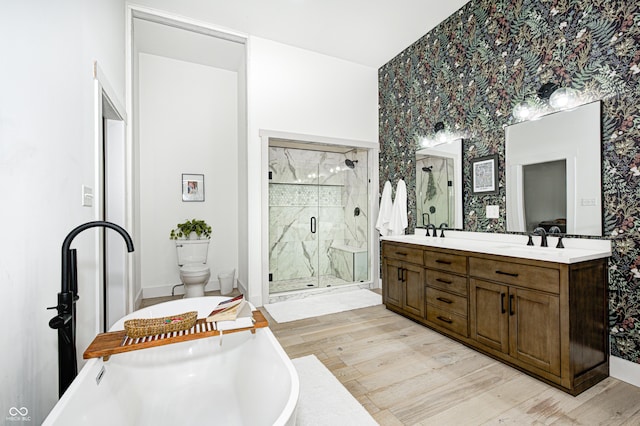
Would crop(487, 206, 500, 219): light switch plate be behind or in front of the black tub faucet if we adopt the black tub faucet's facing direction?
in front

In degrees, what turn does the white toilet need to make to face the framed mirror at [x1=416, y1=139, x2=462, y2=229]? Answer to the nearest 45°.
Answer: approximately 45° to its left

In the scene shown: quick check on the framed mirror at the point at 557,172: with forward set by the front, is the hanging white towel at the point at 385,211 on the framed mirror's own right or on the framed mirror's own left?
on the framed mirror's own right

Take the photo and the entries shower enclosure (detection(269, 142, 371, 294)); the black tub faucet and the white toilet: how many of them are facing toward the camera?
2

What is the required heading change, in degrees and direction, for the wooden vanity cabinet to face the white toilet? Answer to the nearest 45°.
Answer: approximately 45° to its right

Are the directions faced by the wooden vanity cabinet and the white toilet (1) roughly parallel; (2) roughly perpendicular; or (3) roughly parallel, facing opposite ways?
roughly perpendicular

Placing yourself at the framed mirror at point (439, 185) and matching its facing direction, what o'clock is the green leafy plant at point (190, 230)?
The green leafy plant is roughly at 1 o'clock from the framed mirror.

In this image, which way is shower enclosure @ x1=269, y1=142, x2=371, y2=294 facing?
toward the camera

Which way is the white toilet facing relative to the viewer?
toward the camera

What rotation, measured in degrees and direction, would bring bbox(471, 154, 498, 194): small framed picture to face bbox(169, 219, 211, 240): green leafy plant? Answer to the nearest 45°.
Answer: approximately 45° to its right

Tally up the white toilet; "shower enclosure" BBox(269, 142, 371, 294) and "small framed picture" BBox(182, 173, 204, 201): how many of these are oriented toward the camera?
3

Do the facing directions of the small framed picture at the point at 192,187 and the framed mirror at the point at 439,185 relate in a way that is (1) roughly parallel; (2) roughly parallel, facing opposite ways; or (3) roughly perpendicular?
roughly perpendicular

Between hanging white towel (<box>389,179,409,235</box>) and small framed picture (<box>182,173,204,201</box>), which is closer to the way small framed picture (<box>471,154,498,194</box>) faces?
the small framed picture

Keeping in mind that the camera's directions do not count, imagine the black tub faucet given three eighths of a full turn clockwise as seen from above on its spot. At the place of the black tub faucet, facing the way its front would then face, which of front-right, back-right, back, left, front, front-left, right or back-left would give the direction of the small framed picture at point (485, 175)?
back-left

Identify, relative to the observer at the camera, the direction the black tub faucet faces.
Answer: facing to the right of the viewer

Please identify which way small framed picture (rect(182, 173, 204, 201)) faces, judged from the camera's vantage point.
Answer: facing the viewer

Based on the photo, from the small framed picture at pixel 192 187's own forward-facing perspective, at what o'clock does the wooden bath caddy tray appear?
The wooden bath caddy tray is roughly at 12 o'clock from the small framed picture.

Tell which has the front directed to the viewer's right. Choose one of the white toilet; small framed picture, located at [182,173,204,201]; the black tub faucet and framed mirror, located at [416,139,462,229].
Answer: the black tub faucet

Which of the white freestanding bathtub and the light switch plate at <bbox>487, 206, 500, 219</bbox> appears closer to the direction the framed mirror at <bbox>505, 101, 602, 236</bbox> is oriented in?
the white freestanding bathtub
